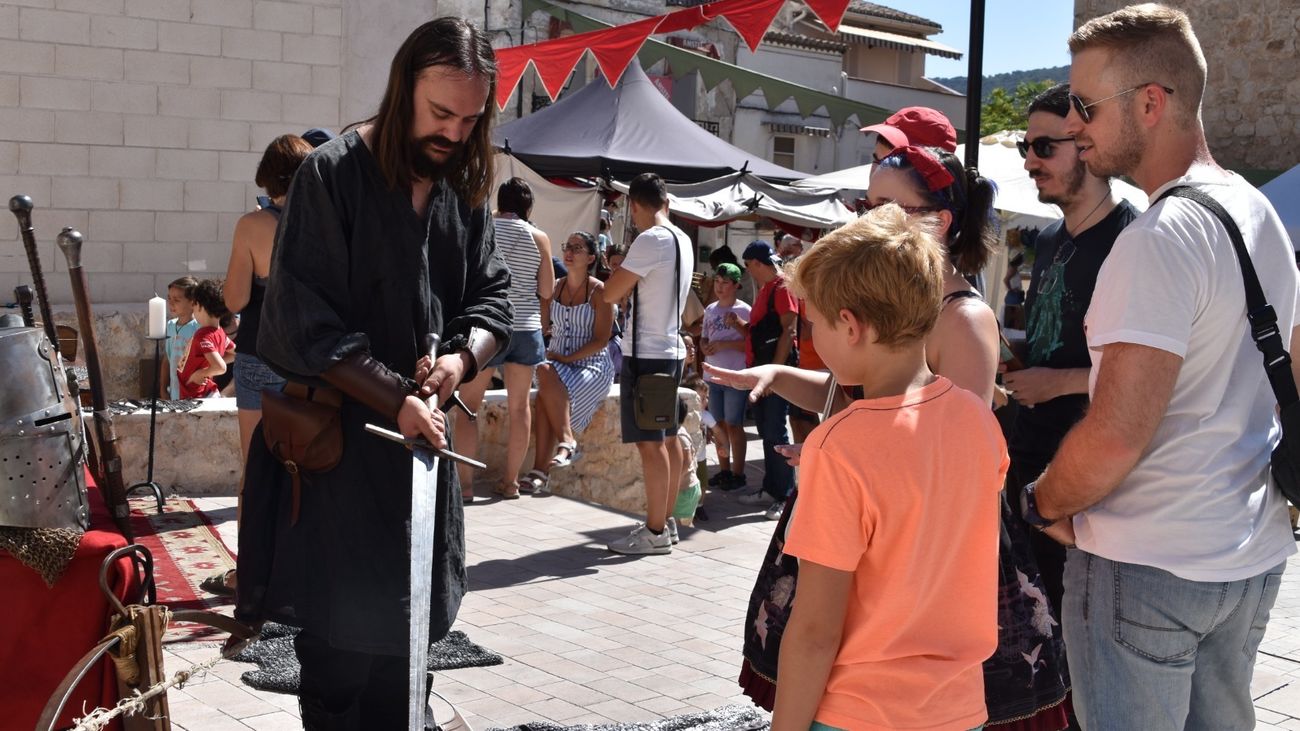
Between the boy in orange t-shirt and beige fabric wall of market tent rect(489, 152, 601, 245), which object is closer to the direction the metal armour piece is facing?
the boy in orange t-shirt

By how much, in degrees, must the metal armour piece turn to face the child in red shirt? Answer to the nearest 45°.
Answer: approximately 135° to its left

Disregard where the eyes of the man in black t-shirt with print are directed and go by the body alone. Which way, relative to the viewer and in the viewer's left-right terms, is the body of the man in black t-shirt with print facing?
facing the viewer and to the left of the viewer

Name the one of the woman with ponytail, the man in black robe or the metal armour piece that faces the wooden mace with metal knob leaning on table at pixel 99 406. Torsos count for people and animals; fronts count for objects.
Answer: the woman with ponytail

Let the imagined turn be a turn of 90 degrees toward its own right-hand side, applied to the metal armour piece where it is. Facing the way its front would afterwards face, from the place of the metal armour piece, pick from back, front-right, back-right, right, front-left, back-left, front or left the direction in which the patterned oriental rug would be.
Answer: back-right

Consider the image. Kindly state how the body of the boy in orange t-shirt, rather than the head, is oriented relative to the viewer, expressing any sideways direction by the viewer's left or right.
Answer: facing away from the viewer and to the left of the viewer

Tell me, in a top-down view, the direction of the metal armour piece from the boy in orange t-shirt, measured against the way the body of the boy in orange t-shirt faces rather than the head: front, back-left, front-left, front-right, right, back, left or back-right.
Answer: front-left

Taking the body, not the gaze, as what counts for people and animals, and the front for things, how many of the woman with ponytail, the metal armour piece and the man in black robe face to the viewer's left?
1

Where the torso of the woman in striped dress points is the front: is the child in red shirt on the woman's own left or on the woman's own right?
on the woman's own right

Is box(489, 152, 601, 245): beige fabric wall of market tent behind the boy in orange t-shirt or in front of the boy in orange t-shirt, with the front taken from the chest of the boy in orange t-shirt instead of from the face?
in front

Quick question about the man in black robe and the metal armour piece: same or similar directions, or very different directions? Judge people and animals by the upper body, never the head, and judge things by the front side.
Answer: same or similar directions

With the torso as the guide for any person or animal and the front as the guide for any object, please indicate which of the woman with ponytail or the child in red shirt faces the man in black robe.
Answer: the woman with ponytail

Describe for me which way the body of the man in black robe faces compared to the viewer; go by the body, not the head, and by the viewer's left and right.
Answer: facing the viewer and to the right of the viewer

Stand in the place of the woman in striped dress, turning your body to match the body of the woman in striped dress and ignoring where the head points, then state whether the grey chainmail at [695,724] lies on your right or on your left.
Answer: on your left
